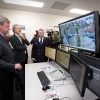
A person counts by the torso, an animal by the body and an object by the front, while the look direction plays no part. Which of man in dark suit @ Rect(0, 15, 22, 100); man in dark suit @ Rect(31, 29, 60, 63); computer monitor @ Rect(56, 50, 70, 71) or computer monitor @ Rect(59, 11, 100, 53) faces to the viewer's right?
man in dark suit @ Rect(0, 15, 22, 100)

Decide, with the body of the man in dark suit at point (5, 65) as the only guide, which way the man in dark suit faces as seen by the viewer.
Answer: to the viewer's right

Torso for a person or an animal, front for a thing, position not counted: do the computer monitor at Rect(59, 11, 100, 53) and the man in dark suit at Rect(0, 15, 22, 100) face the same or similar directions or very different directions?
very different directions

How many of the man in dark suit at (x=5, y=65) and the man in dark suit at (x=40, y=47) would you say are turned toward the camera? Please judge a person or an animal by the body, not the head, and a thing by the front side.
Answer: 1
